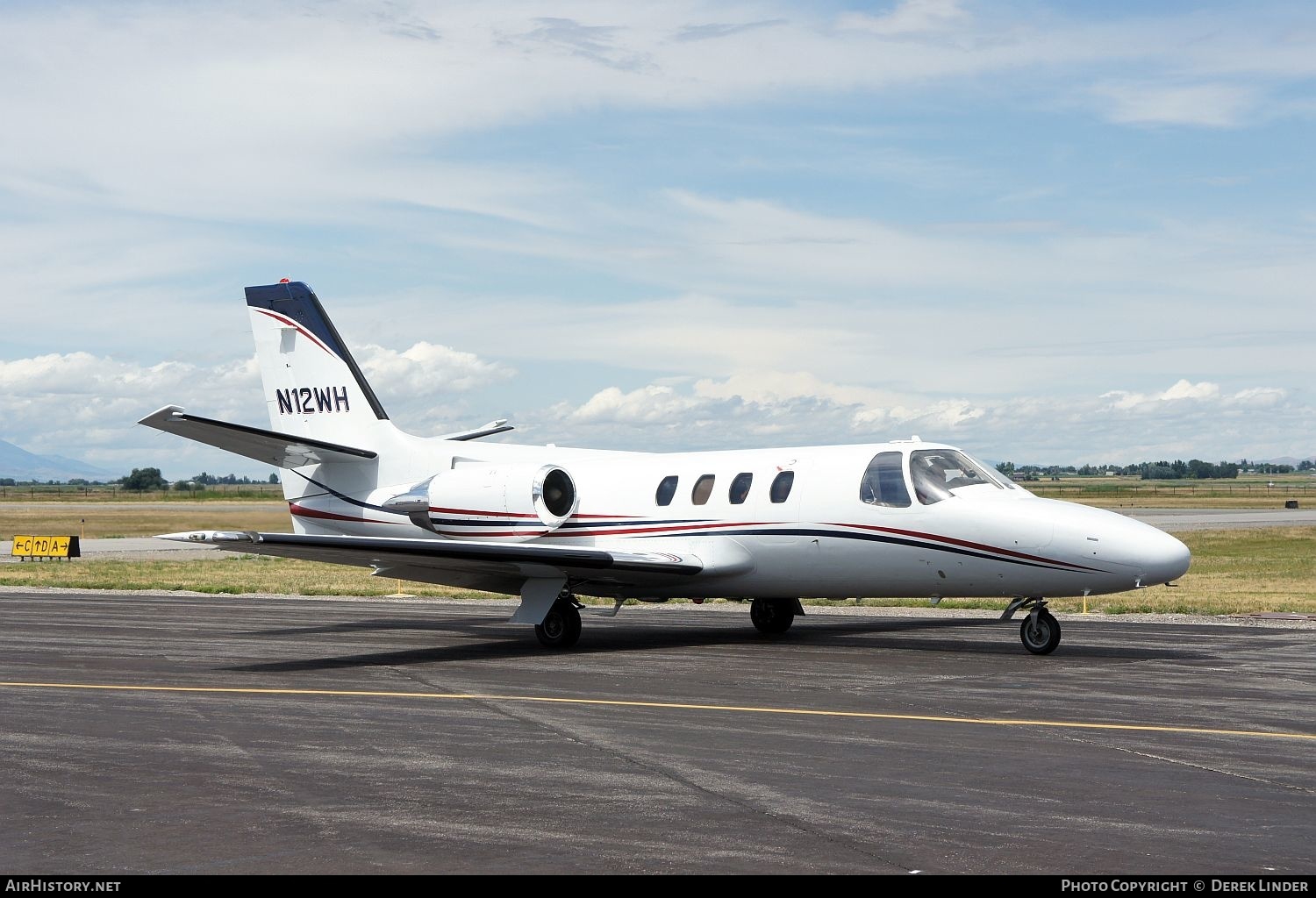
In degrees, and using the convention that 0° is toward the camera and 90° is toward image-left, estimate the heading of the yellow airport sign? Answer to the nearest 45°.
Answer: approximately 0°

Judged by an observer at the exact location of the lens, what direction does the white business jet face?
facing the viewer and to the right of the viewer

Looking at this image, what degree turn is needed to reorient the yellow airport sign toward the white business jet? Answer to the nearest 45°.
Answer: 0° — it already faces it

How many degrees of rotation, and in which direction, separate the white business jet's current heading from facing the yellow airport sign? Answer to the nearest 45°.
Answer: approximately 180°

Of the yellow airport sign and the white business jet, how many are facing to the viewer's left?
0
